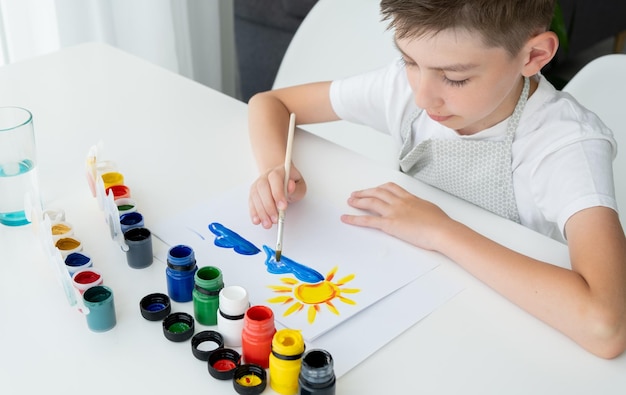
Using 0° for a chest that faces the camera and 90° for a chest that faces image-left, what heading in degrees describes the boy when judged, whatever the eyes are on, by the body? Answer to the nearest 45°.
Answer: approximately 45°

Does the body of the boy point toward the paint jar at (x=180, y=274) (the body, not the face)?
yes

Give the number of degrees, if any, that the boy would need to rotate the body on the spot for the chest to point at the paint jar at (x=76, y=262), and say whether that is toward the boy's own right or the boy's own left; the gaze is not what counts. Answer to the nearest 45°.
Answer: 0° — they already face it

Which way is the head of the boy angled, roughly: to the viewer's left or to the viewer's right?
to the viewer's left

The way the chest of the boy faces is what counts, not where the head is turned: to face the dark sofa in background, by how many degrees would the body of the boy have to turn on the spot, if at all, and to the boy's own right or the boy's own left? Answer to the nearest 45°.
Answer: approximately 90° to the boy's own right
